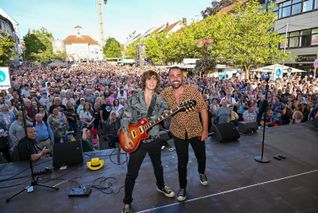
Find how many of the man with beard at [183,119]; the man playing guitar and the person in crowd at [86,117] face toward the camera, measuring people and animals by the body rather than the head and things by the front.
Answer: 3

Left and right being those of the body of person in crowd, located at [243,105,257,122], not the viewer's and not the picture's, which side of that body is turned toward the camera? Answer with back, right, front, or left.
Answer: front

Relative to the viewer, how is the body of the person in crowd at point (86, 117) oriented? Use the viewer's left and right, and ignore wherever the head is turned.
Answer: facing the viewer

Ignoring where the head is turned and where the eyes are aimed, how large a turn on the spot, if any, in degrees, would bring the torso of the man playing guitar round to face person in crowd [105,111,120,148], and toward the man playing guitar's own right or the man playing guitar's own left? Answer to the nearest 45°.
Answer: approximately 180°

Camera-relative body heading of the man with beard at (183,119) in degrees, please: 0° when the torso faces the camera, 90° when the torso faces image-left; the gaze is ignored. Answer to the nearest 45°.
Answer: approximately 0°

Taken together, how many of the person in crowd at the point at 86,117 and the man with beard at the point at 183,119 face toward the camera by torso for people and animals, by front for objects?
2

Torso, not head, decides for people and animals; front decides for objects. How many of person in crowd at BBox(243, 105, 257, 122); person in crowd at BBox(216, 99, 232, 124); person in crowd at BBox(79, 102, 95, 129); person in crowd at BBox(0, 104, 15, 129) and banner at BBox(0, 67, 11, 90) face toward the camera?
5

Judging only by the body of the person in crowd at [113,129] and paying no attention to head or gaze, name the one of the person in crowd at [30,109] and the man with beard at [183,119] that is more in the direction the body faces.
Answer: the man with beard

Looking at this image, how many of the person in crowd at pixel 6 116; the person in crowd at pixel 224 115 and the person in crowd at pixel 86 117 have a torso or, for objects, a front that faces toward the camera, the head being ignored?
3

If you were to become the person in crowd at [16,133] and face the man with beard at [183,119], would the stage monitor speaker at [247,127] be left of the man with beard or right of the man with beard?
left

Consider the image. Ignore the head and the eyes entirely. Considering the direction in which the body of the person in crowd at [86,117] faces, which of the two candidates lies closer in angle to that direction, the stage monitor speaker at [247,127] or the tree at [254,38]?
the stage monitor speaker

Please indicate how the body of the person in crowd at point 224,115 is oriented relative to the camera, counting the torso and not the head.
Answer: toward the camera

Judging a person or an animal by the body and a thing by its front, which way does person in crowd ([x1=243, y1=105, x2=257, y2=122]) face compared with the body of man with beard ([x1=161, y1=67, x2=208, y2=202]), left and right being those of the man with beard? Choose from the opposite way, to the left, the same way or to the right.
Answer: the same way

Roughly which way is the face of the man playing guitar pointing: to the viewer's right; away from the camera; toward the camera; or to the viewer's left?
toward the camera

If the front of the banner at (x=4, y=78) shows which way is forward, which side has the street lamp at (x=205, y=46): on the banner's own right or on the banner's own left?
on the banner's own left

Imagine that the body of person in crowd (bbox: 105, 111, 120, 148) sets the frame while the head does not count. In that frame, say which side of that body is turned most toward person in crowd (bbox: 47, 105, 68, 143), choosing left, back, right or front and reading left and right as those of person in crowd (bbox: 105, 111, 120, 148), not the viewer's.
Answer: right

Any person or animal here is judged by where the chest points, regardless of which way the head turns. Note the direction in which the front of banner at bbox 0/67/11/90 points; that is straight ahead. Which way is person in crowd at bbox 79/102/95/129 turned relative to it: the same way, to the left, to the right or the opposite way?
the same way

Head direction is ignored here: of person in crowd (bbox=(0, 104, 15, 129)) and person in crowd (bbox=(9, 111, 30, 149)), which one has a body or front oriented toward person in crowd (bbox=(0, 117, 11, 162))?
person in crowd (bbox=(0, 104, 15, 129))

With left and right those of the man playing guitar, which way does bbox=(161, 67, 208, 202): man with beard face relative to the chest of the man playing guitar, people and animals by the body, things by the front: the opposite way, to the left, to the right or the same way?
the same way
